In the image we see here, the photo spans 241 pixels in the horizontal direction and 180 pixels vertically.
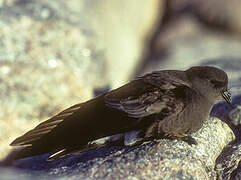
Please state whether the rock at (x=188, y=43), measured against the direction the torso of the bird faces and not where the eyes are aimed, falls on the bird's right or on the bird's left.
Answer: on the bird's left

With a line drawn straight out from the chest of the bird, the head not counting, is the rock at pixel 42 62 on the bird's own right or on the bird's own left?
on the bird's own left

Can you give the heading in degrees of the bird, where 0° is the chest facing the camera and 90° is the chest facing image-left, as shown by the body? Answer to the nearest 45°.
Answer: approximately 270°

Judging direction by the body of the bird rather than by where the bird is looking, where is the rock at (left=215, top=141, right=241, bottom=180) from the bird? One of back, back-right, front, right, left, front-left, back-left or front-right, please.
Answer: front
